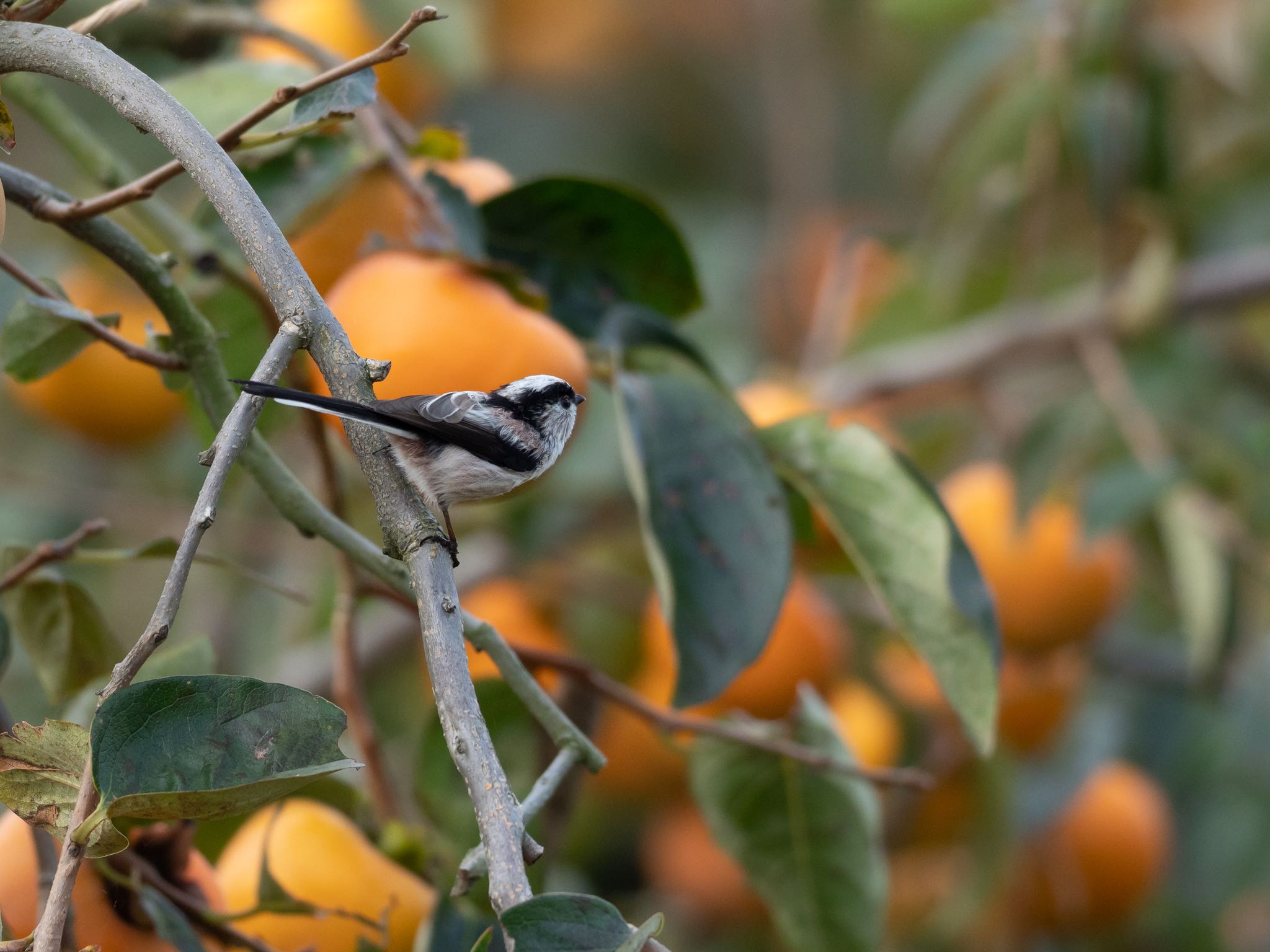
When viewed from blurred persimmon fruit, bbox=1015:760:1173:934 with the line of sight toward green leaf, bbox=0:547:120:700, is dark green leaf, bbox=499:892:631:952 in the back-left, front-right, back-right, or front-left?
front-left

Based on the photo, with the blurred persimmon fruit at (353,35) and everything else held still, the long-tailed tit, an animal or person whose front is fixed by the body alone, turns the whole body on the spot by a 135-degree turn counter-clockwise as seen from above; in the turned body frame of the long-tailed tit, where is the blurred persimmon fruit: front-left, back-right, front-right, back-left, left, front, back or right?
front-right

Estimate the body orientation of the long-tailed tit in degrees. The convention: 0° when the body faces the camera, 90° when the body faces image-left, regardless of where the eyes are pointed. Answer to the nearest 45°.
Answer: approximately 270°
